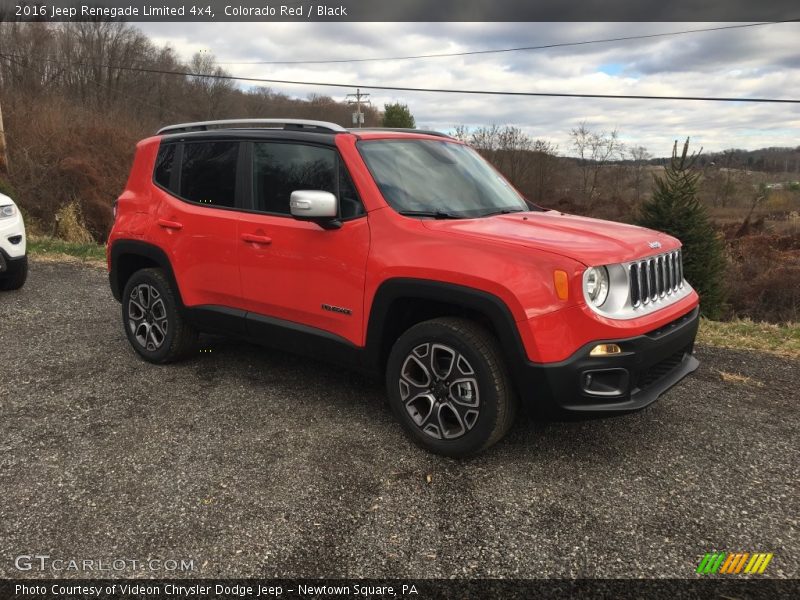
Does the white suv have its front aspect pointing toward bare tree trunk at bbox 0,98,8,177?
no

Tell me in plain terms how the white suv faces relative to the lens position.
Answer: facing the viewer and to the right of the viewer

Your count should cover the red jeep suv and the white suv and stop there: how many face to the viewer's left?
0

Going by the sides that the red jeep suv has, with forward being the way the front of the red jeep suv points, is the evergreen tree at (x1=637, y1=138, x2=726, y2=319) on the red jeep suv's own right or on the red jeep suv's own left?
on the red jeep suv's own left

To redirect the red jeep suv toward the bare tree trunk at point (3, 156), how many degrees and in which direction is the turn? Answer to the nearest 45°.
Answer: approximately 180°

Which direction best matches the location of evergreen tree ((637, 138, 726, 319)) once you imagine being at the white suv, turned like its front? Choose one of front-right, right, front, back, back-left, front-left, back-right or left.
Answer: front-left

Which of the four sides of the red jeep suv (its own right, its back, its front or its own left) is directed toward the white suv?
back
